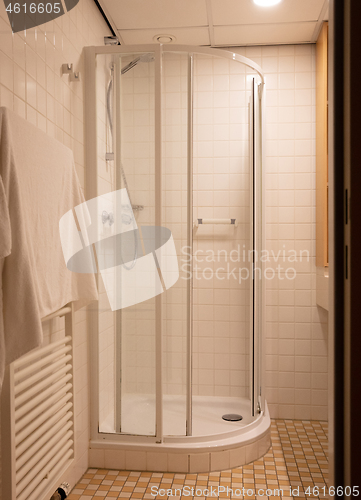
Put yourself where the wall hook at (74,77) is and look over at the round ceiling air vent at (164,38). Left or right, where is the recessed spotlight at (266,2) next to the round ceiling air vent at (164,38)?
right

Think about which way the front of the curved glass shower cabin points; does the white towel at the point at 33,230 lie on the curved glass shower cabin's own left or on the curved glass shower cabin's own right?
on the curved glass shower cabin's own right

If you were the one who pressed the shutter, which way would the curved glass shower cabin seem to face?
facing the viewer and to the right of the viewer
